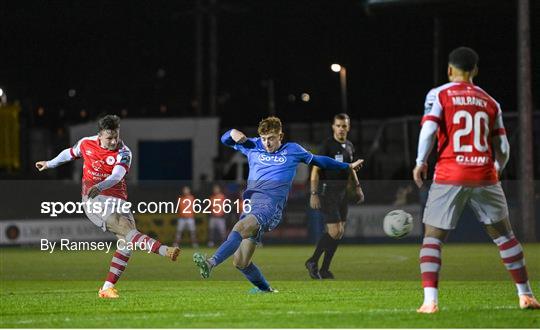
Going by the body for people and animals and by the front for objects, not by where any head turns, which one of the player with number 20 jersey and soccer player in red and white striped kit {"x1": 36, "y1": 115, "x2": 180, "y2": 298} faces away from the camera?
the player with number 20 jersey

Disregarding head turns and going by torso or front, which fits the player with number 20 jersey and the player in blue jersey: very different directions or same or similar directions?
very different directions

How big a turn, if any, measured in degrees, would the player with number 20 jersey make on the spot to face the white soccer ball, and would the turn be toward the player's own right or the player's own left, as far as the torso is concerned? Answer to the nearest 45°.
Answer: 0° — they already face it

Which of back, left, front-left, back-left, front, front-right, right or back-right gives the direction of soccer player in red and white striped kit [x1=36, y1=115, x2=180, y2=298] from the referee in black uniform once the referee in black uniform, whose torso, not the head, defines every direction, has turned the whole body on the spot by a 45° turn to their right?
front-right

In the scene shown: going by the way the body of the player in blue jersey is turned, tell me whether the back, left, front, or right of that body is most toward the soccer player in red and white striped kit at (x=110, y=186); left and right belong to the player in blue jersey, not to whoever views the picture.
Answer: right

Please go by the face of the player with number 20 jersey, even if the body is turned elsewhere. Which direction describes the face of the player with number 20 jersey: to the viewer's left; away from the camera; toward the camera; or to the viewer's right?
away from the camera

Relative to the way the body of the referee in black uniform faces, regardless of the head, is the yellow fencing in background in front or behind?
behind

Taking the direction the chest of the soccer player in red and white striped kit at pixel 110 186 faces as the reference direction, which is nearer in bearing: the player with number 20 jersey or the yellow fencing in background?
the player with number 20 jersey

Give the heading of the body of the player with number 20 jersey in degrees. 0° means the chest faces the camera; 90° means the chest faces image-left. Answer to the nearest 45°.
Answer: approximately 180°
